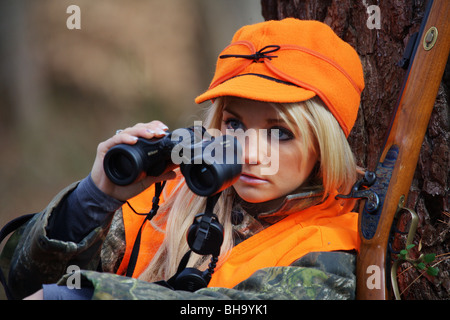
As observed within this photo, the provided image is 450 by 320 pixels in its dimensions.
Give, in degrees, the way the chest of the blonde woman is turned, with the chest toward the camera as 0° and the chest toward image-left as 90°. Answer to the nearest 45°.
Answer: approximately 45°

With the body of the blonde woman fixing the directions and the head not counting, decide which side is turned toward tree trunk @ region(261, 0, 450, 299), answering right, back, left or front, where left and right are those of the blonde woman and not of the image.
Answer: back
